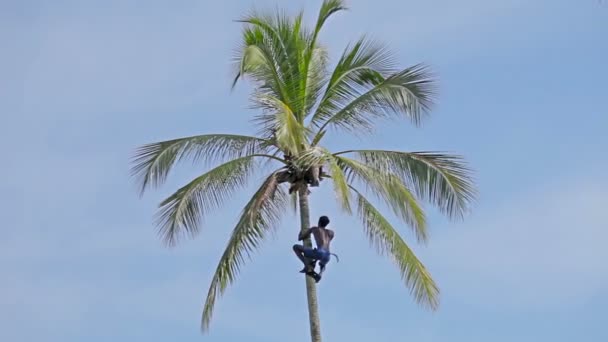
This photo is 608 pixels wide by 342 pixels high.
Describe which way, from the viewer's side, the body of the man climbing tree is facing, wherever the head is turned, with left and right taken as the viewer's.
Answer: facing away from the viewer and to the left of the viewer
